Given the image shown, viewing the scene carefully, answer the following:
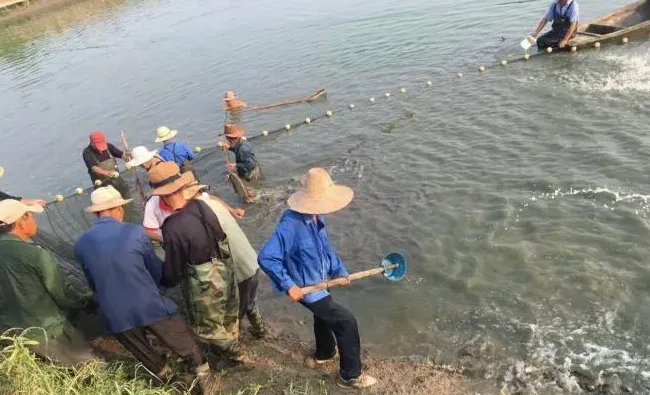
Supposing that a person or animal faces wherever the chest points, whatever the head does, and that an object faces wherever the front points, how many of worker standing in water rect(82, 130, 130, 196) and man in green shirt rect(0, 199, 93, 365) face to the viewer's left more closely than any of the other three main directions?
0

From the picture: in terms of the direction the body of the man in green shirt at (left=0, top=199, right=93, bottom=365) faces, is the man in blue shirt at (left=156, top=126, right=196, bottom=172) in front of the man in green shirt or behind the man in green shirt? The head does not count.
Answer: in front

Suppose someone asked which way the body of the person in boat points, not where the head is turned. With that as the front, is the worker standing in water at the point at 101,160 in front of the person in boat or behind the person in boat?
in front

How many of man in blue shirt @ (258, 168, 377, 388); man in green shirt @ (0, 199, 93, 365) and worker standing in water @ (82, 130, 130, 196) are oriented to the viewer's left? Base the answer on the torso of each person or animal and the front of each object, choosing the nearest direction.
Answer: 0

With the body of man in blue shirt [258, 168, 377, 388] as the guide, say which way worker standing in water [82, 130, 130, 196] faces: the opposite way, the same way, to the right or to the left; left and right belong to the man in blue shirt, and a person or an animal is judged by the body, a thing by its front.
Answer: the same way

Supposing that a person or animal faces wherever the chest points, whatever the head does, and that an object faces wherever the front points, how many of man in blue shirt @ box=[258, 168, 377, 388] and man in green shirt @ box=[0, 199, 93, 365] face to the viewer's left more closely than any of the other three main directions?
0

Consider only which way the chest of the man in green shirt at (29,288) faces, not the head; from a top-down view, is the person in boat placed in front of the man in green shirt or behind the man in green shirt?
in front

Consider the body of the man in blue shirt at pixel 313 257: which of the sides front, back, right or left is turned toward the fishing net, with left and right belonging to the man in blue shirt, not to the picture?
back

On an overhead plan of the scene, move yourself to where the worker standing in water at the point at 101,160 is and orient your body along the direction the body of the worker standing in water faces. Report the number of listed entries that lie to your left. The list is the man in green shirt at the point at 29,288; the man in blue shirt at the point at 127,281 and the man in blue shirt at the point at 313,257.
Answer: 0

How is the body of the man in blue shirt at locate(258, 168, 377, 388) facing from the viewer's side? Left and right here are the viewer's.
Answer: facing the viewer and to the right of the viewer

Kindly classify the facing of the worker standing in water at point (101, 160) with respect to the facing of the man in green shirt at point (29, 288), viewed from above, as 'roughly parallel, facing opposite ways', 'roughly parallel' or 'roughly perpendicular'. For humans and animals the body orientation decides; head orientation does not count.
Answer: roughly perpendicular

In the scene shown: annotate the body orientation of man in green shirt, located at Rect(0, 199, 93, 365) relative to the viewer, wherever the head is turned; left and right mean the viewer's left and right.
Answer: facing away from the viewer and to the right of the viewer

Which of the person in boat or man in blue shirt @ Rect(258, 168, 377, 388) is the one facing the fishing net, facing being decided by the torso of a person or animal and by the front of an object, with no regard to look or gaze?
the person in boat

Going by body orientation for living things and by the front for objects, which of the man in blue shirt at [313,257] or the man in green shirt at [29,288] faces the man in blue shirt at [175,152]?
the man in green shirt

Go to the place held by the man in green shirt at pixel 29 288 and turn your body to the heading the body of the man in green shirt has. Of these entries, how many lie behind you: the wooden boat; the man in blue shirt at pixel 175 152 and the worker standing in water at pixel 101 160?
0
